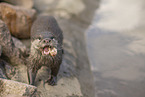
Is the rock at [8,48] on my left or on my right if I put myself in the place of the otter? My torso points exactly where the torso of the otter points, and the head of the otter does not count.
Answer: on my right

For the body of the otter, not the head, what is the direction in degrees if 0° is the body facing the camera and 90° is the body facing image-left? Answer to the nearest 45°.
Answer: approximately 0°

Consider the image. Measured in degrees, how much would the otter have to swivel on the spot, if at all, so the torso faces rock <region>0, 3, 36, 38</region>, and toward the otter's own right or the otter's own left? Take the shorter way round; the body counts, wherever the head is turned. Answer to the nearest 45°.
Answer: approximately 135° to the otter's own right
